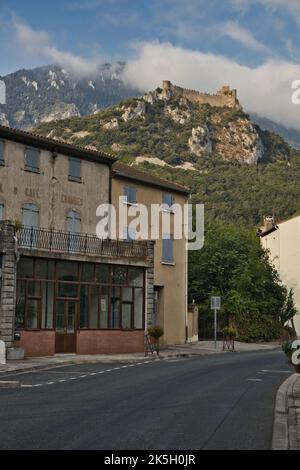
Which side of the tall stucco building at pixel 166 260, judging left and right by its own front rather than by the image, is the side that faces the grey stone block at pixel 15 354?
right

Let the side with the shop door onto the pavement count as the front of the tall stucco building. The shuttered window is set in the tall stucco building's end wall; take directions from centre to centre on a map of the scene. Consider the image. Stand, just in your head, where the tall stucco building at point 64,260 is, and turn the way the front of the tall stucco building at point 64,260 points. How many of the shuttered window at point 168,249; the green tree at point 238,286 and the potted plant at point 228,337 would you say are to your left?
3

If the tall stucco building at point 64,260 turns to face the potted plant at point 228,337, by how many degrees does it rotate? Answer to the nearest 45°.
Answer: approximately 90° to its left

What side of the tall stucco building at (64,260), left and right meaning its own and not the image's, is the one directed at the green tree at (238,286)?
left

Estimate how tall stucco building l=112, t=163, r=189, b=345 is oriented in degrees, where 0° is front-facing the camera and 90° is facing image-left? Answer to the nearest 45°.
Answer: approximately 315°

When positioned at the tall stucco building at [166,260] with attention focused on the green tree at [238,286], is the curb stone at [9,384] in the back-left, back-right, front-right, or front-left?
back-right

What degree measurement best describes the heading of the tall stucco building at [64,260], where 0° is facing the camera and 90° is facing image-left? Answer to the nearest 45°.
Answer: approximately 315°

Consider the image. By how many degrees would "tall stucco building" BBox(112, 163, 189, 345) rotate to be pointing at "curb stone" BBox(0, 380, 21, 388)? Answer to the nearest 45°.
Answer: approximately 45° to its right

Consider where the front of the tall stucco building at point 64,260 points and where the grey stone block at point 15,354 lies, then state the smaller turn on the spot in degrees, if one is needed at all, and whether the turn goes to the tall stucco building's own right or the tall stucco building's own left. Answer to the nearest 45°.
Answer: approximately 45° to the tall stucco building's own right
